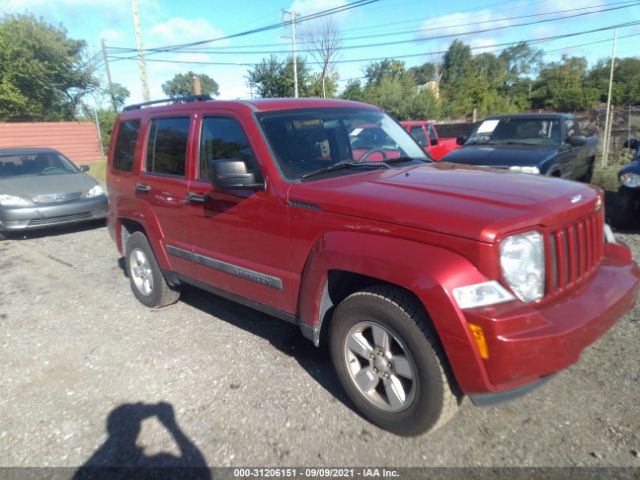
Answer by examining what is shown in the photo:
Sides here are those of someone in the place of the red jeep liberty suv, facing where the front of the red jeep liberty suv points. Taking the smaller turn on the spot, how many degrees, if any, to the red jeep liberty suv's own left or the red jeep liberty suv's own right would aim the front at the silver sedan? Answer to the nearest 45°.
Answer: approximately 180°

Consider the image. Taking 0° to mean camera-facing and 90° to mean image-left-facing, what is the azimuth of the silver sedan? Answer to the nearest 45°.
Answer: approximately 315°

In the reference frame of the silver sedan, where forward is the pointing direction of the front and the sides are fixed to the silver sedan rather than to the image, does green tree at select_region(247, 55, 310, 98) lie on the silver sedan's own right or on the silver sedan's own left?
on the silver sedan's own left

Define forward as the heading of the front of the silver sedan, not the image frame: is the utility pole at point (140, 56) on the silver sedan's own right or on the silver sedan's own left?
on the silver sedan's own left

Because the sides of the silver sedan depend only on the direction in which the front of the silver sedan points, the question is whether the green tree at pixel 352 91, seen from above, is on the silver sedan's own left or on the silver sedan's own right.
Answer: on the silver sedan's own left

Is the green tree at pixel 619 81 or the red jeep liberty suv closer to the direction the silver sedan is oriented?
the red jeep liberty suv

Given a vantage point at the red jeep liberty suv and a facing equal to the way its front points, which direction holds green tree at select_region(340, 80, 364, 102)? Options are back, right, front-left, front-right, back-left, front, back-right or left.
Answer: back-left

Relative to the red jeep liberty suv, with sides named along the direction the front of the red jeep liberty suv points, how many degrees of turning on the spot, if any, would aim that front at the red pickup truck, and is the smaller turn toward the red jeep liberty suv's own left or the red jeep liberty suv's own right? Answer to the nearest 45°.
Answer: approximately 135° to the red jeep liberty suv's own left

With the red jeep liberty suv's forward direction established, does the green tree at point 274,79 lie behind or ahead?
behind

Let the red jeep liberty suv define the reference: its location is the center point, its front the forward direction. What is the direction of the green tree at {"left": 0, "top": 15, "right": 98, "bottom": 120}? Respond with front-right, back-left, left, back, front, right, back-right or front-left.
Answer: back

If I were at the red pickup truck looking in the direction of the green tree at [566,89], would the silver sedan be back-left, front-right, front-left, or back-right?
back-left

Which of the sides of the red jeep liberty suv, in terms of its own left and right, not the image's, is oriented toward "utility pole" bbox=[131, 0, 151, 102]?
back
